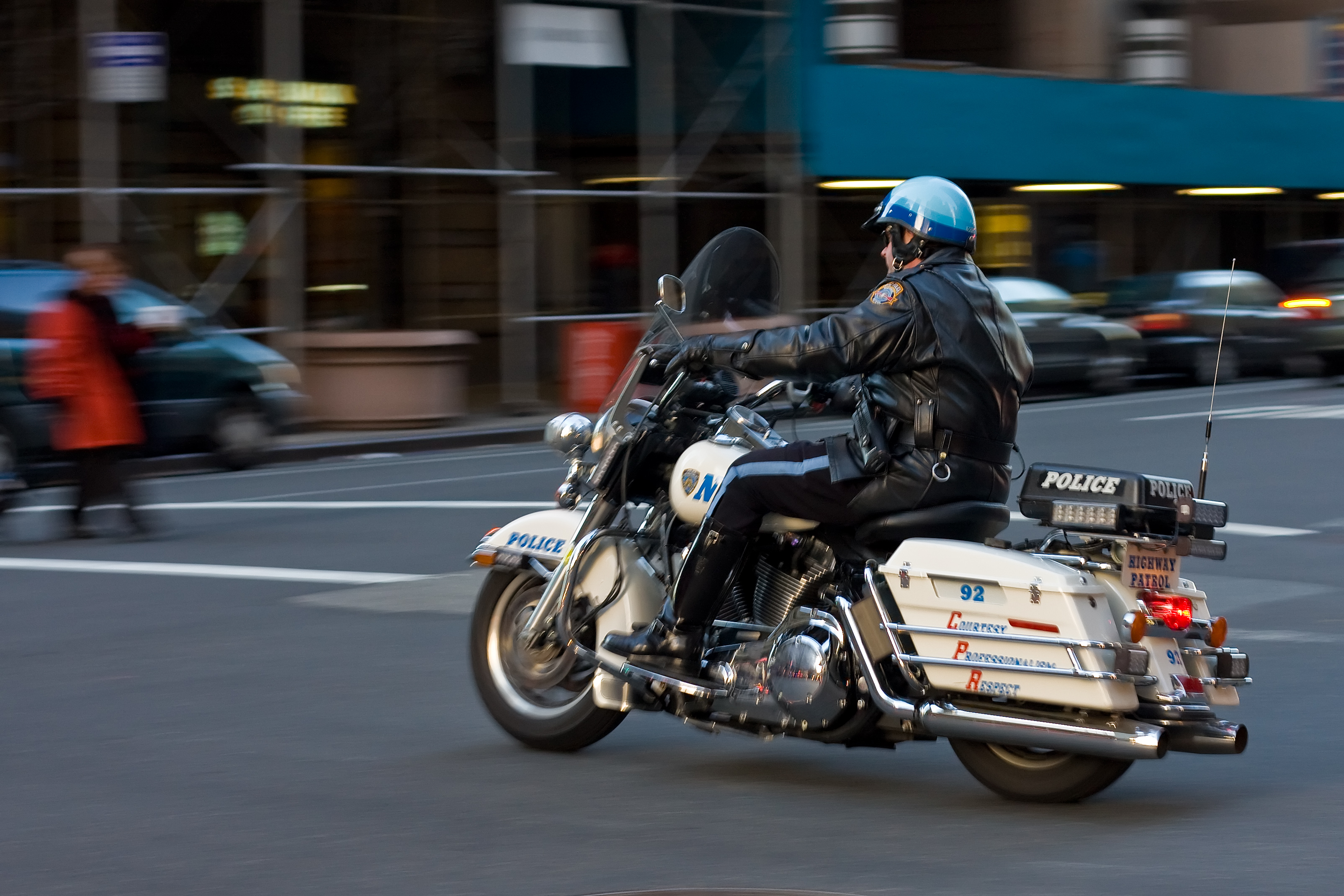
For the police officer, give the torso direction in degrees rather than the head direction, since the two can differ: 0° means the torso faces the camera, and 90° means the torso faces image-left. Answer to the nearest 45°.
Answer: approximately 135°

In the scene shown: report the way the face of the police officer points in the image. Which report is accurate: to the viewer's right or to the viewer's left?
to the viewer's left

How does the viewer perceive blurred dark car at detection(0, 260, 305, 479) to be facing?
facing to the right of the viewer

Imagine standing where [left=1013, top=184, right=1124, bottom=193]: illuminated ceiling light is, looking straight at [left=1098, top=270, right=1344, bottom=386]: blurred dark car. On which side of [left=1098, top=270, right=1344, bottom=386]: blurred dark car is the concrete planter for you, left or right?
right
